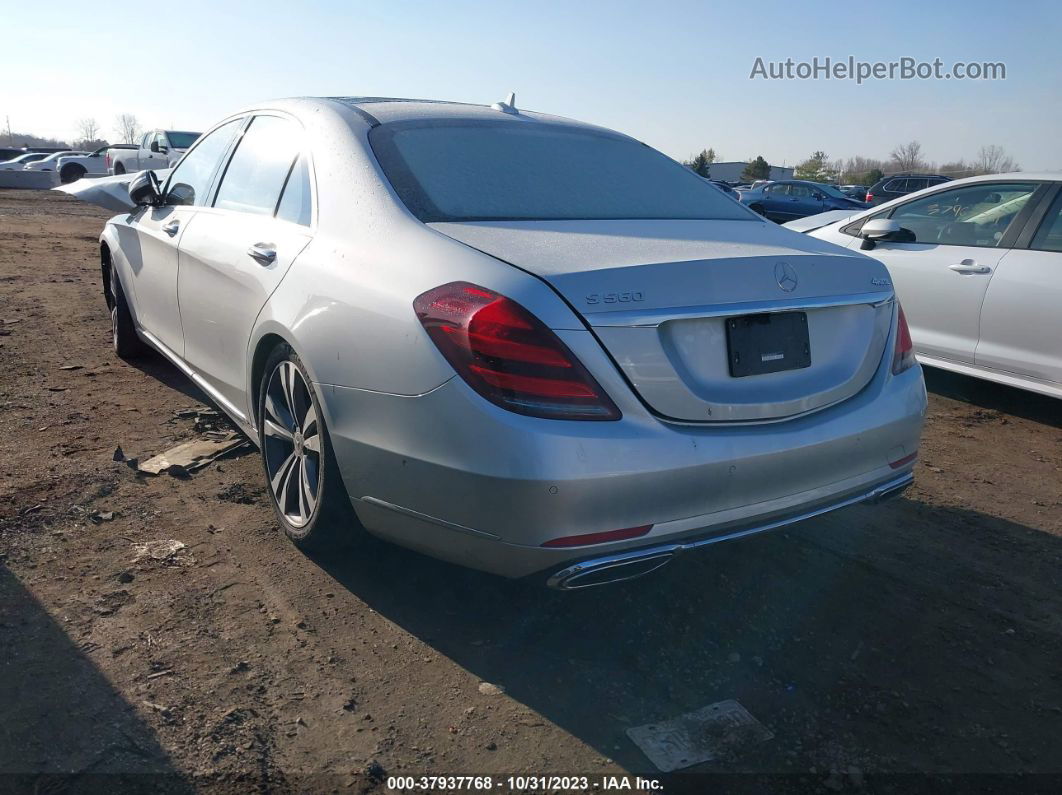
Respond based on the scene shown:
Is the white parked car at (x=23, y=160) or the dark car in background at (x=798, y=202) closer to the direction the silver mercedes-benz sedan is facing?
the white parked car

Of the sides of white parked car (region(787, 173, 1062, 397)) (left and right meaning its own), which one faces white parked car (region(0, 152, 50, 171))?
front

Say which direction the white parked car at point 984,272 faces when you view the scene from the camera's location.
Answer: facing away from the viewer and to the left of the viewer

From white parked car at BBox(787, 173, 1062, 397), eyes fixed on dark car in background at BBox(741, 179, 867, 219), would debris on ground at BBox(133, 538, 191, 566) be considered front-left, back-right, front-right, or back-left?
back-left

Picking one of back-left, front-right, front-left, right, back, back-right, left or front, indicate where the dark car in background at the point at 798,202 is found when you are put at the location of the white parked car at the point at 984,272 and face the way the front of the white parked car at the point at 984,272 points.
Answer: front-right

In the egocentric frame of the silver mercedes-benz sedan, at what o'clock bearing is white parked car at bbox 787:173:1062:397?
The white parked car is roughly at 3 o'clock from the silver mercedes-benz sedan.

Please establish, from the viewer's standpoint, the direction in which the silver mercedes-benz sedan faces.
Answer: facing away from the viewer and to the left of the viewer

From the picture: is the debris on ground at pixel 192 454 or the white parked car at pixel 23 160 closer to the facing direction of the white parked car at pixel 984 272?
the white parked car

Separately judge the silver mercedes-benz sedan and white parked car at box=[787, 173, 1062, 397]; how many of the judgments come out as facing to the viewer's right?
0

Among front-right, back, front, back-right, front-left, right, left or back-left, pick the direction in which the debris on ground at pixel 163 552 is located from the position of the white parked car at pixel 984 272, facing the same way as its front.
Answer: left
